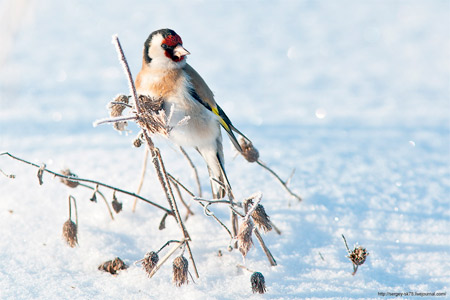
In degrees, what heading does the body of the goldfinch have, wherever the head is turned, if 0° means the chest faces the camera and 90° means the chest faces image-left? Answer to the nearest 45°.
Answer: approximately 45°

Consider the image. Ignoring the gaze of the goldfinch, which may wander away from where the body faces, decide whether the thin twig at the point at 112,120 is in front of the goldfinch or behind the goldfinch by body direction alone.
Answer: in front

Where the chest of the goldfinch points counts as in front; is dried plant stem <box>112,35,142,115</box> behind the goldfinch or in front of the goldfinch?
in front

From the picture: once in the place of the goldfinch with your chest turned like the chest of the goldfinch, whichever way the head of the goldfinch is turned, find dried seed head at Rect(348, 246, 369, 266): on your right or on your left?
on your left
